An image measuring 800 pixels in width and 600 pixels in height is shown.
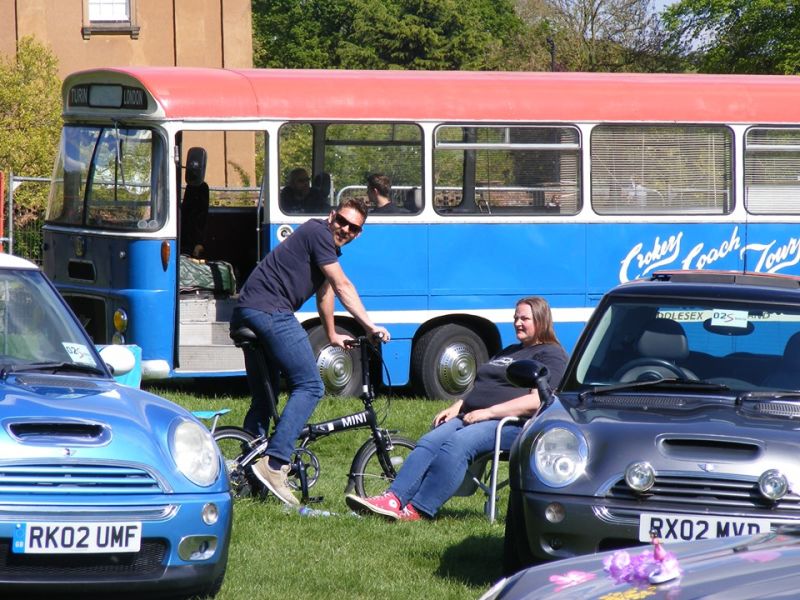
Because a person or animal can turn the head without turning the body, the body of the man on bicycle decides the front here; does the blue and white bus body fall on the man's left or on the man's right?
on the man's left

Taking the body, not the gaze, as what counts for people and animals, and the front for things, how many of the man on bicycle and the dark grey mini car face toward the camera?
1

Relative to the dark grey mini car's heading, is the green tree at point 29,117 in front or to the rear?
to the rear

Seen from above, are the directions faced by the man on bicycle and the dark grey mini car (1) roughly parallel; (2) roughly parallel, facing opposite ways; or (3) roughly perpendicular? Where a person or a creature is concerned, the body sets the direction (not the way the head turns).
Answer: roughly perpendicular

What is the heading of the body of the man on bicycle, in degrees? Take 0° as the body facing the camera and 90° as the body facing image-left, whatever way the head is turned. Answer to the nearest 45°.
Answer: approximately 270°

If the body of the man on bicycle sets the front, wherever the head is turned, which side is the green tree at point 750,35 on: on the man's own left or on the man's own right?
on the man's own left

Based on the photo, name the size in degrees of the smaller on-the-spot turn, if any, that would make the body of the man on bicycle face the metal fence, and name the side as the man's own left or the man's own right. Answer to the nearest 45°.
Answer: approximately 90° to the man's own left

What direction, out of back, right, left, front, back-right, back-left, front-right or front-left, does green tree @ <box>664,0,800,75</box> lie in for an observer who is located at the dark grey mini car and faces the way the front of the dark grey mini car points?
back

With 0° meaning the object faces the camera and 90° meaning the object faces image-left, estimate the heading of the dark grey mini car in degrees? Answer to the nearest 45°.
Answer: approximately 0°

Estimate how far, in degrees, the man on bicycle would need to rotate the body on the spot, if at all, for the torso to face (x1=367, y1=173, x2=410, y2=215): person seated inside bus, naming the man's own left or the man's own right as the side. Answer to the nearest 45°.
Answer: approximately 90° to the man's own left

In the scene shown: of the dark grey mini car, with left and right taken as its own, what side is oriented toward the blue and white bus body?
back
